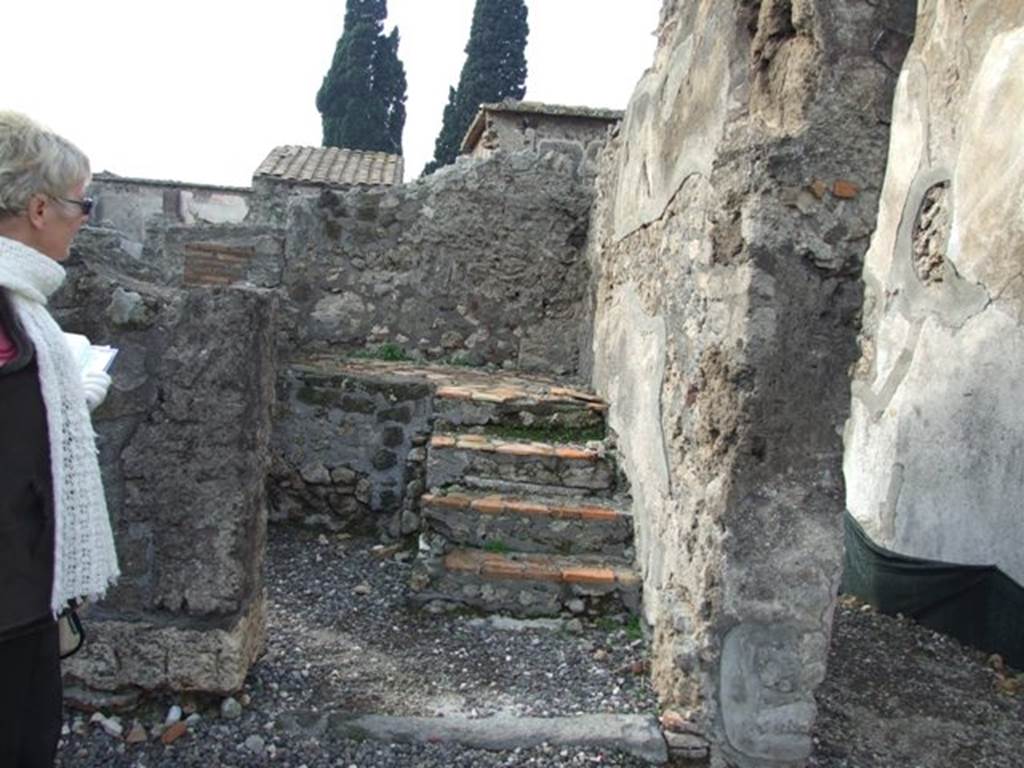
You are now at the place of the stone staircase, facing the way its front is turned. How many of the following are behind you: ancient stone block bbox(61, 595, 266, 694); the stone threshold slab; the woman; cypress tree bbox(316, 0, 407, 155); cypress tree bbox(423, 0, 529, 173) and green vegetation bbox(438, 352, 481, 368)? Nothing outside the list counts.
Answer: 3

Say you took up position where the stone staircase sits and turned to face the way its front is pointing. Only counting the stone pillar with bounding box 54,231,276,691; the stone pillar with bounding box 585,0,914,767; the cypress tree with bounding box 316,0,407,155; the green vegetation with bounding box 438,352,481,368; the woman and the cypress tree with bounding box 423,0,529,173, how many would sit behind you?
3

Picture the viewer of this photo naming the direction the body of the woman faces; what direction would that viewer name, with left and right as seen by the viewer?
facing to the right of the viewer

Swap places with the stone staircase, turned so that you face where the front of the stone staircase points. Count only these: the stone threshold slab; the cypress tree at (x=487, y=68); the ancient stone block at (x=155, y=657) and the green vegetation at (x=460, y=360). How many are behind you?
2

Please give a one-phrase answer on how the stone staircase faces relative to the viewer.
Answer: facing the viewer

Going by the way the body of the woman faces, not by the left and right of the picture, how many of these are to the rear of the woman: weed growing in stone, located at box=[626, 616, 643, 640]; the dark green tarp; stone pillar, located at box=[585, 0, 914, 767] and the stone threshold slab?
0

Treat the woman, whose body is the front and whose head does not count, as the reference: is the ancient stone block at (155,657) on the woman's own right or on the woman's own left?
on the woman's own left

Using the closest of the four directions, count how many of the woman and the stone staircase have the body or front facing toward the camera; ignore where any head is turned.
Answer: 1

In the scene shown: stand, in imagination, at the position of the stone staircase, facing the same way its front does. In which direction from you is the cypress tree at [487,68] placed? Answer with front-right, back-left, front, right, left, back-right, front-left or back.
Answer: back

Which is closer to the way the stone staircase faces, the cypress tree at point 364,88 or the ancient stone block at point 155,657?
the ancient stone block

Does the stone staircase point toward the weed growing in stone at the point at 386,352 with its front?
no

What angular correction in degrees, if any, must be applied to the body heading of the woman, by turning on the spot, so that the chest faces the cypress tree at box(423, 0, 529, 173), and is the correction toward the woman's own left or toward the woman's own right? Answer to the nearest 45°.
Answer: approximately 45° to the woman's own left

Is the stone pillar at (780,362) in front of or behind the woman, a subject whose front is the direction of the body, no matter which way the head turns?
in front

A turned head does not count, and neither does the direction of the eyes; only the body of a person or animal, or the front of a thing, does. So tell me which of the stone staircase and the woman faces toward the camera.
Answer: the stone staircase

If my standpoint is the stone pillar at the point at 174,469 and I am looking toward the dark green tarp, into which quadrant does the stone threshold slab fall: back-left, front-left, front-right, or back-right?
front-right
